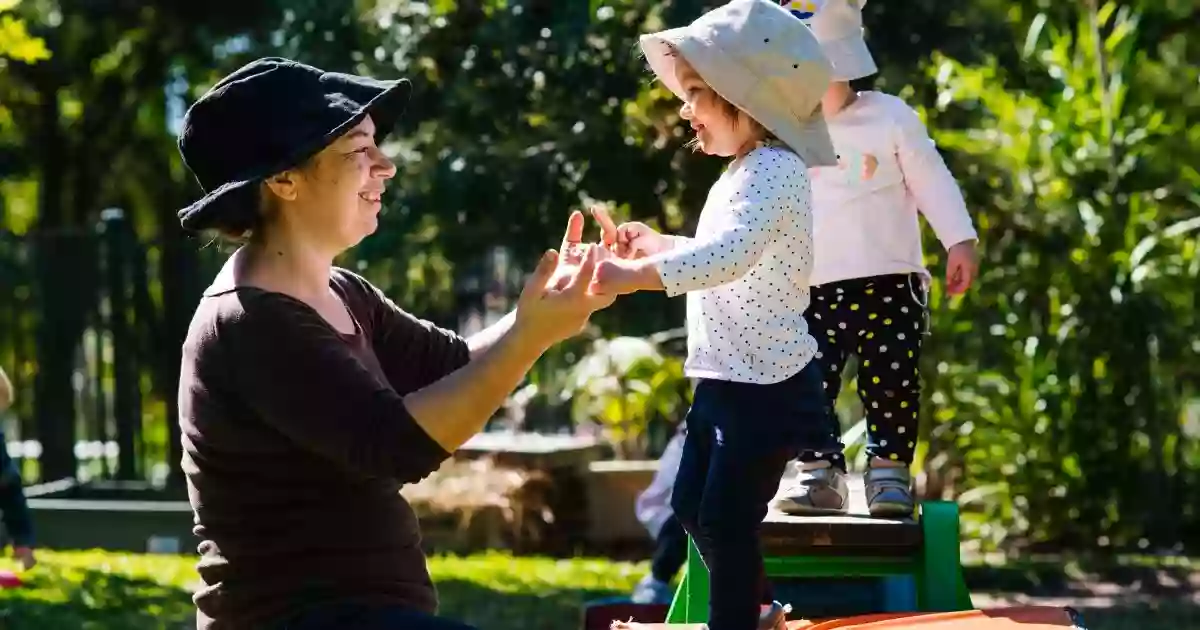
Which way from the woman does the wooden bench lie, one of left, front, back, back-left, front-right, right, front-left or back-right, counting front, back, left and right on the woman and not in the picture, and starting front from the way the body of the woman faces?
front-left

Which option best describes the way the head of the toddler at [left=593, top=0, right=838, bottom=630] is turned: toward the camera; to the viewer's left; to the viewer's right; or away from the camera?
to the viewer's left

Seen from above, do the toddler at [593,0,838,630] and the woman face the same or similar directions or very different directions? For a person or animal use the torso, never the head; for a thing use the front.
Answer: very different directions

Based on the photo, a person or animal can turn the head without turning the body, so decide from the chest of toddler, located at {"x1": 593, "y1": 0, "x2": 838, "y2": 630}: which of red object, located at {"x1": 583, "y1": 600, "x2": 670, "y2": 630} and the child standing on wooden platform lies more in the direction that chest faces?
the red object

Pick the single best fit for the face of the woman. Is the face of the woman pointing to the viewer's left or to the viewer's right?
to the viewer's right

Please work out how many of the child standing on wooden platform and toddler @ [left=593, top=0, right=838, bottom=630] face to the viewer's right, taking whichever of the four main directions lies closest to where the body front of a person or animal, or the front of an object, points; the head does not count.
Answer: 0

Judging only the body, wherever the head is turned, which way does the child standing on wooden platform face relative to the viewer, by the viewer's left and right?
facing the viewer and to the left of the viewer

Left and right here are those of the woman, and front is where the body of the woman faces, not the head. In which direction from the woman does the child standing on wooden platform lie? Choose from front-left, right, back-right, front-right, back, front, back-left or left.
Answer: front-left

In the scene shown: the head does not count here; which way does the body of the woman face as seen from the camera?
to the viewer's right

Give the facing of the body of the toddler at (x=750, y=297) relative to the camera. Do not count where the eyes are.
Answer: to the viewer's left
